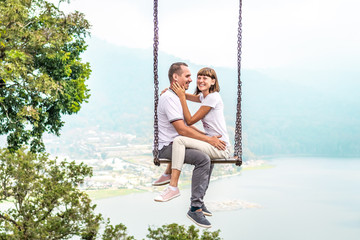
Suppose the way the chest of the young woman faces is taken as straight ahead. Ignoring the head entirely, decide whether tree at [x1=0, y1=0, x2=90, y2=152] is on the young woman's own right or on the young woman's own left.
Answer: on the young woman's own right

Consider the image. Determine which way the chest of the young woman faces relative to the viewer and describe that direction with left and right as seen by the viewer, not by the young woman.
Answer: facing to the left of the viewer

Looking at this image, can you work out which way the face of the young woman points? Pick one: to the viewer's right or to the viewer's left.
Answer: to the viewer's left

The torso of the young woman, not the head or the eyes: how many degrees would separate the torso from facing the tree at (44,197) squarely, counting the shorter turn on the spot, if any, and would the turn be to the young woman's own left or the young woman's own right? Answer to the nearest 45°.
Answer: approximately 45° to the young woman's own right

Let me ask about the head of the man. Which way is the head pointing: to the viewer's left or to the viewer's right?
to the viewer's right
